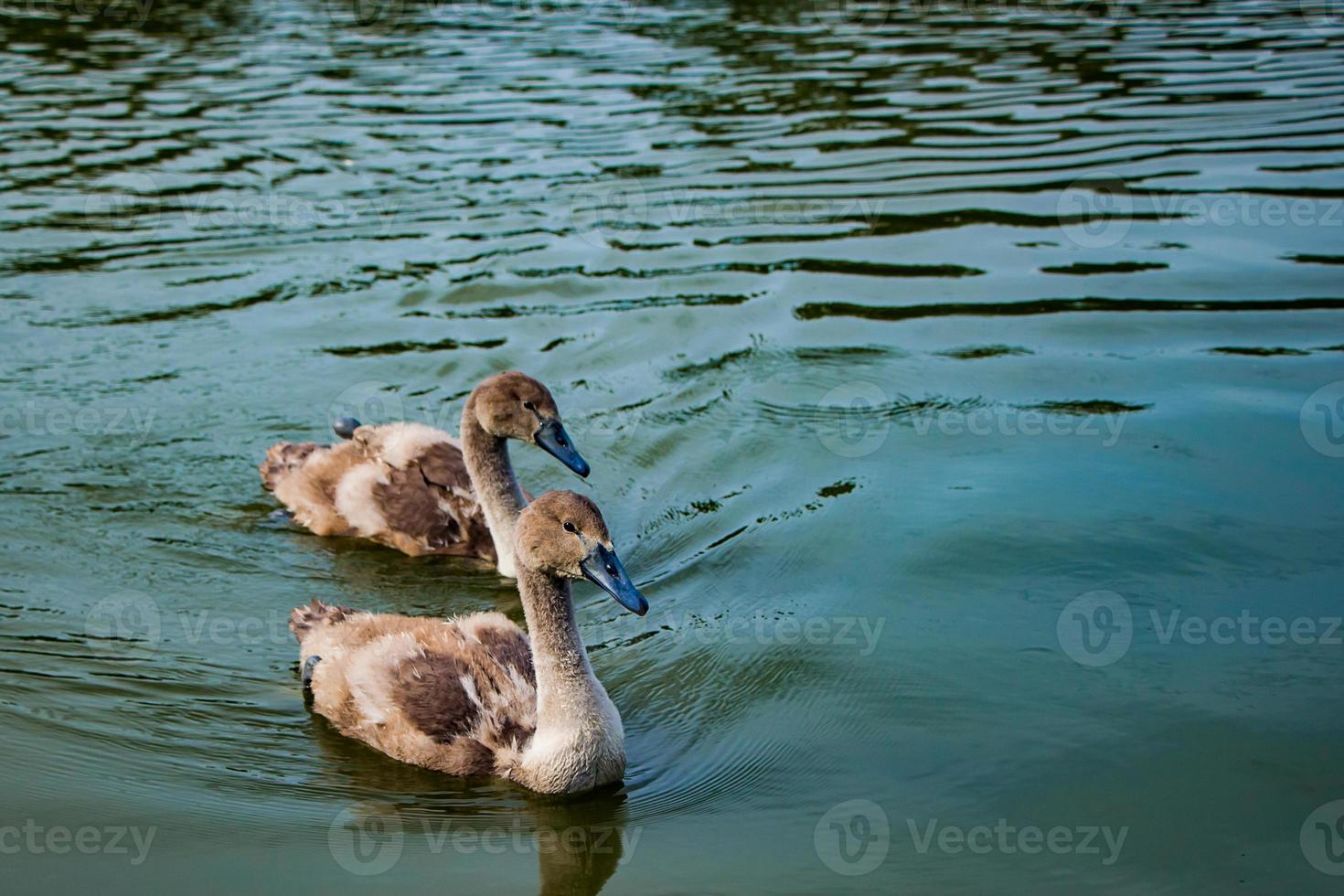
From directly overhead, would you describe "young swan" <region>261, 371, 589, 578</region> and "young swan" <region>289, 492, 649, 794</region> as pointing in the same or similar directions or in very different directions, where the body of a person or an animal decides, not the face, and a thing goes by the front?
same or similar directions

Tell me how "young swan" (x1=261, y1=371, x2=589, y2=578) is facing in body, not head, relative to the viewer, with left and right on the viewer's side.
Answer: facing the viewer and to the right of the viewer

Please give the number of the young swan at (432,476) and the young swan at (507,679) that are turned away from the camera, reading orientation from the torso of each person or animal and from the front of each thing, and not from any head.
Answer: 0

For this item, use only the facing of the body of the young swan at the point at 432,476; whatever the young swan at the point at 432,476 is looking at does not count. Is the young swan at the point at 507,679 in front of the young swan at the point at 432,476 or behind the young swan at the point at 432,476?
in front

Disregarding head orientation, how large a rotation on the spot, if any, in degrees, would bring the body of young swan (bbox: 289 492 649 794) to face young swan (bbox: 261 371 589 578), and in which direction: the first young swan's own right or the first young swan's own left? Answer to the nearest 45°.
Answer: approximately 135° to the first young swan's own left
